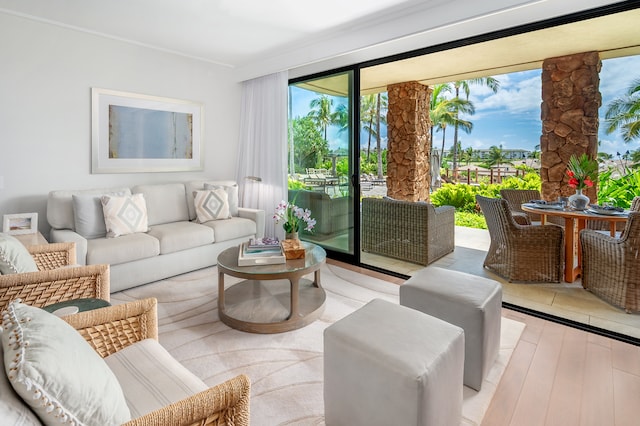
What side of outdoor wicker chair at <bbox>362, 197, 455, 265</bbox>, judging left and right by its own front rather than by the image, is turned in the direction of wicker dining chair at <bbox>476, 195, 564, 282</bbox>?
right

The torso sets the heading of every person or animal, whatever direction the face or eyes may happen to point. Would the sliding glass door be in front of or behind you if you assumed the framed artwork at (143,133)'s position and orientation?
in front

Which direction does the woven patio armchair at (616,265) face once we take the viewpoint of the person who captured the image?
facing away from the viewer and to the left of the viewer

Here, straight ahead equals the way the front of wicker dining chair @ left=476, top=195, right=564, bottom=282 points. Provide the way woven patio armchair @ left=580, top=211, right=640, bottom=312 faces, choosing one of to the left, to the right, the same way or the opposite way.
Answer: to the left

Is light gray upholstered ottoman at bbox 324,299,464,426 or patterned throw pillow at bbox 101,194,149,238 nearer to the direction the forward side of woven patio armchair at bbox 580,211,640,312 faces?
the patterned throw pillow

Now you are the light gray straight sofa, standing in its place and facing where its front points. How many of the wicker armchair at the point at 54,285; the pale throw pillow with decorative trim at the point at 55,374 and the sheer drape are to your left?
1

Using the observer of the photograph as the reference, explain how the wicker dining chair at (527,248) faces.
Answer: facing away from the viewer and to the right of the viewer

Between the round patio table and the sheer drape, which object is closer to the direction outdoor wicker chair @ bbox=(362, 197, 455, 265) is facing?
the round patio table

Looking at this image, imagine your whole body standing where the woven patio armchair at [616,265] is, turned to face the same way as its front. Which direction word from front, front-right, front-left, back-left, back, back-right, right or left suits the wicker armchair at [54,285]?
left

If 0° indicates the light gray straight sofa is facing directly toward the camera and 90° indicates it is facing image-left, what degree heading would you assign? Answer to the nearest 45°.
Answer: approximately 315°

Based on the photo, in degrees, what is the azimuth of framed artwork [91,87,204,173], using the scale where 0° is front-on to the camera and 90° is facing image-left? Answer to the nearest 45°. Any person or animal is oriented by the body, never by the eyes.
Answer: approximately 315°
